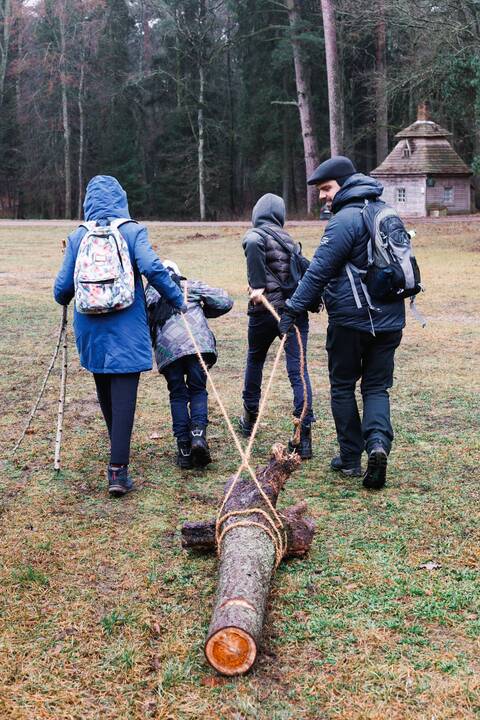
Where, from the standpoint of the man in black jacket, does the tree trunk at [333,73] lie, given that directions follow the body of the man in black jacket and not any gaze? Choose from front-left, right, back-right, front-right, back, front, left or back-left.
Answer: front-right

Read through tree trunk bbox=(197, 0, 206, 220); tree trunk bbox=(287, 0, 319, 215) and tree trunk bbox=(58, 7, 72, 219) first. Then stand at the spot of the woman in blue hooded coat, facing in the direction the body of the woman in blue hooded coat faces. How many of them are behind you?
0

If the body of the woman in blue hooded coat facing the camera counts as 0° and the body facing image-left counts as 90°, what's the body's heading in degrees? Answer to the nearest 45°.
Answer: approximately 180°

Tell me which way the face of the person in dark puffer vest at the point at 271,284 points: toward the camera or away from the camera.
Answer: away from the camera

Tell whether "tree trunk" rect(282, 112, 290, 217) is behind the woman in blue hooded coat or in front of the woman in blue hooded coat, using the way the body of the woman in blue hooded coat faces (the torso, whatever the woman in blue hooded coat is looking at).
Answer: in front

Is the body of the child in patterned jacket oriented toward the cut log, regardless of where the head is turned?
no

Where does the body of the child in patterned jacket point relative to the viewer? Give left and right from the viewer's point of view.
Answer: facing away from the viewer

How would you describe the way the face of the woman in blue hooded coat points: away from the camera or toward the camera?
away from the camera

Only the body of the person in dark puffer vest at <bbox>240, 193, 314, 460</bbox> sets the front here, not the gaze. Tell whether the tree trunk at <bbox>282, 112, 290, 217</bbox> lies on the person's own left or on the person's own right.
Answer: on the person's own right

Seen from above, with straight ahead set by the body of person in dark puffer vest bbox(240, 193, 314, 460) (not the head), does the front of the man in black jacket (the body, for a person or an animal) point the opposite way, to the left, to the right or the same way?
the same way

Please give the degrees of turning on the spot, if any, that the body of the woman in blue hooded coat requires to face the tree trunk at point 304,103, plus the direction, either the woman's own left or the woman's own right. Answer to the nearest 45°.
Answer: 0° — they already face it

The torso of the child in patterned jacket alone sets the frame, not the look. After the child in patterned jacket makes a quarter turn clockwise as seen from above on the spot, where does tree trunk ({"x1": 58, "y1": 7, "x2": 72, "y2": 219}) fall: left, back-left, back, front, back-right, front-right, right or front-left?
left

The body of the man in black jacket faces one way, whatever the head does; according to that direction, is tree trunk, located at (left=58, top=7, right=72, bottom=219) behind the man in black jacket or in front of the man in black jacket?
in front

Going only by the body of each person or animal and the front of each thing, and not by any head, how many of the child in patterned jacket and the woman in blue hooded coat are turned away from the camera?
2

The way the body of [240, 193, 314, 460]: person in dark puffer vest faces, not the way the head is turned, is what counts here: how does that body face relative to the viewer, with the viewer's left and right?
facing away from the viewer and to the left of the viewer
